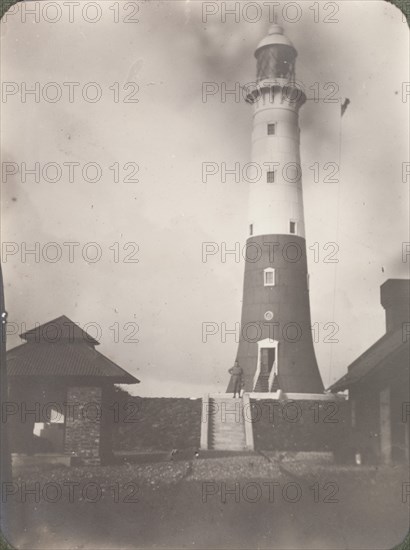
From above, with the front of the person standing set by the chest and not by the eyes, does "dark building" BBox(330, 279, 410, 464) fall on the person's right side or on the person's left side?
on the person's left side

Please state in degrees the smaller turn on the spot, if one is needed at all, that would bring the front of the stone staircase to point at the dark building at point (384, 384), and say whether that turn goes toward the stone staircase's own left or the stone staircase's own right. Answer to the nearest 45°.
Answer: approximately 90° to the stone staircase's own left

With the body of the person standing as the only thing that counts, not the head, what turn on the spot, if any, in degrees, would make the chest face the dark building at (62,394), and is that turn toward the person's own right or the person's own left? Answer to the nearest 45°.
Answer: approximately 90° to the person's own right

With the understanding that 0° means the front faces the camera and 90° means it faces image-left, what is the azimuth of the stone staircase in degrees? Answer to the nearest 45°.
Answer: approximately 0°

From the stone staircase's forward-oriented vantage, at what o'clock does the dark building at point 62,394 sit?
The dark building is roughly at 3 o'clock from the stone staircase.
